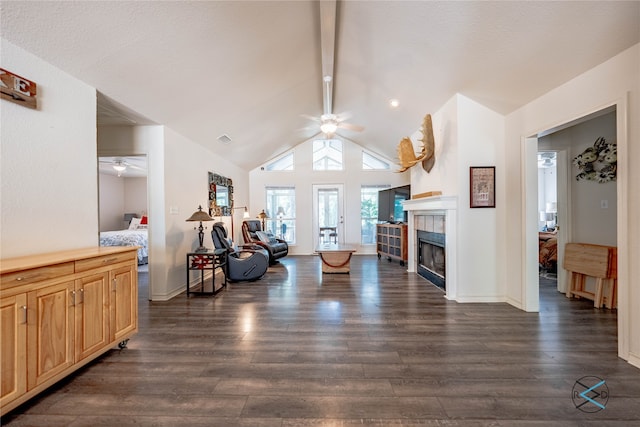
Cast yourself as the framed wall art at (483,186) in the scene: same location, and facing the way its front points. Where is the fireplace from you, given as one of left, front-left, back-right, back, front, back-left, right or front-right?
back-right

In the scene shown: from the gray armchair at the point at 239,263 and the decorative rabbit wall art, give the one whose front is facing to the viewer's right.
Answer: the gray armchair

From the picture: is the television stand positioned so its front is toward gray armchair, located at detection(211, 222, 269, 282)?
yes

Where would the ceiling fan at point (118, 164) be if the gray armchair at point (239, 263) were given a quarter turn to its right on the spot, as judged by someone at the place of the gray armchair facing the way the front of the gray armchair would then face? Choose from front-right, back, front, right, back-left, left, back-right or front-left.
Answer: back-right

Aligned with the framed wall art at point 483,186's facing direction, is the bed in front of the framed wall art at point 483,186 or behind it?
behind

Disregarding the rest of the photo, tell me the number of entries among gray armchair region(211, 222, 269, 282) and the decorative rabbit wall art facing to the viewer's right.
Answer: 1

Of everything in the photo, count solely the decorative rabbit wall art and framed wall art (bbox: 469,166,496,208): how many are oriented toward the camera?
2

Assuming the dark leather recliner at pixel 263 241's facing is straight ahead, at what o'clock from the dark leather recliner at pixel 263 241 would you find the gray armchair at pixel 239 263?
The gray armchair is roughly at 2 o'clock from the dark leather recliner.

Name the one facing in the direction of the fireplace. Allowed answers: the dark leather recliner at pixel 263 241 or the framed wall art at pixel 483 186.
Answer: the dark leather recliner

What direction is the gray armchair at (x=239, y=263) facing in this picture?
to the viewer's right

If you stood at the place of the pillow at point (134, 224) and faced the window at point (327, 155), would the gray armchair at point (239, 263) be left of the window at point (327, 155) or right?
right

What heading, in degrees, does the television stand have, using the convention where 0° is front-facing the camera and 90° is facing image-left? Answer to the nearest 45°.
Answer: approximately 45°
